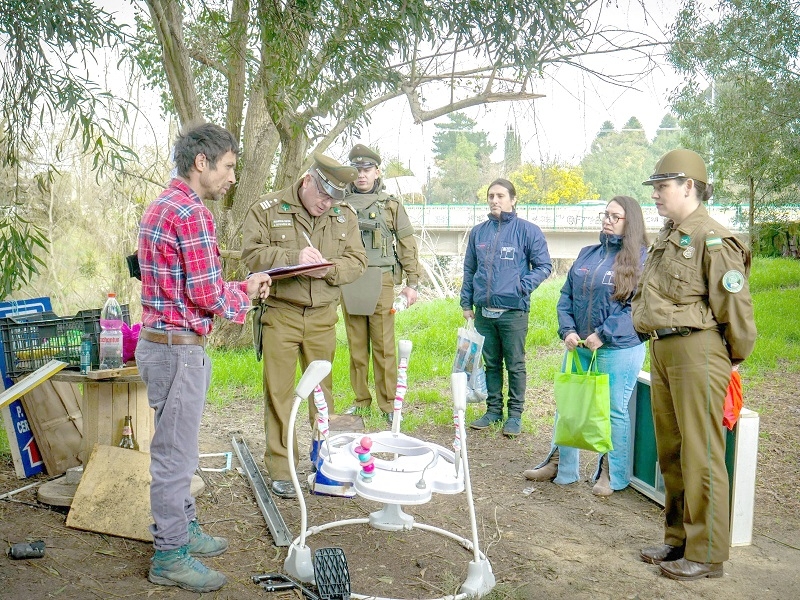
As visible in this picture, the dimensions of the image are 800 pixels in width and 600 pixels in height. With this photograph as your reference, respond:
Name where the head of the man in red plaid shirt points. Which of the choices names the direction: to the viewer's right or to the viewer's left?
to the viewer's right

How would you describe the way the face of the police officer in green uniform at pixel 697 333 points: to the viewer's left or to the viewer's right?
to the viewer's left

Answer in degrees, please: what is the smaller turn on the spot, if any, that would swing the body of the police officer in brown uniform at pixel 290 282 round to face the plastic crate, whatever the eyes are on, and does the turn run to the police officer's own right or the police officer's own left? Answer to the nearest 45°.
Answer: approximately 90° to the police officer's own right

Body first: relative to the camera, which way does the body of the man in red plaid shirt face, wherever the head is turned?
to the viewer's right

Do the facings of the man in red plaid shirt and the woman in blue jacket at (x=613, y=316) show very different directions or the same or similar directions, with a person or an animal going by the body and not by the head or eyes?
very different directions

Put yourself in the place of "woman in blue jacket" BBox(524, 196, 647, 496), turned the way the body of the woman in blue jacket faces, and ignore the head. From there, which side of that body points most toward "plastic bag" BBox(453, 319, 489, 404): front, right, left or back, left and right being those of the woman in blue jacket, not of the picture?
right

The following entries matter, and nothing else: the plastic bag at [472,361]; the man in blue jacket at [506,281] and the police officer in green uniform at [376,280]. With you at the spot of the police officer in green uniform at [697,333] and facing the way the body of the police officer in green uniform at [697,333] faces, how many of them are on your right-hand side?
3
